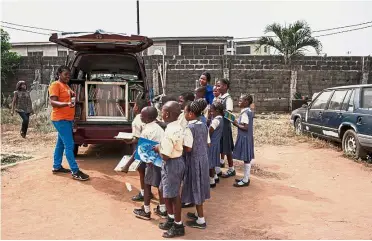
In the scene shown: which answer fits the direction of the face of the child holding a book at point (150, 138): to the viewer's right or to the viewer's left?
to the viewer's left

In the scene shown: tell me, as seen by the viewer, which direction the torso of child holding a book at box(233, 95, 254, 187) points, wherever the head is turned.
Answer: to the viewer's left
